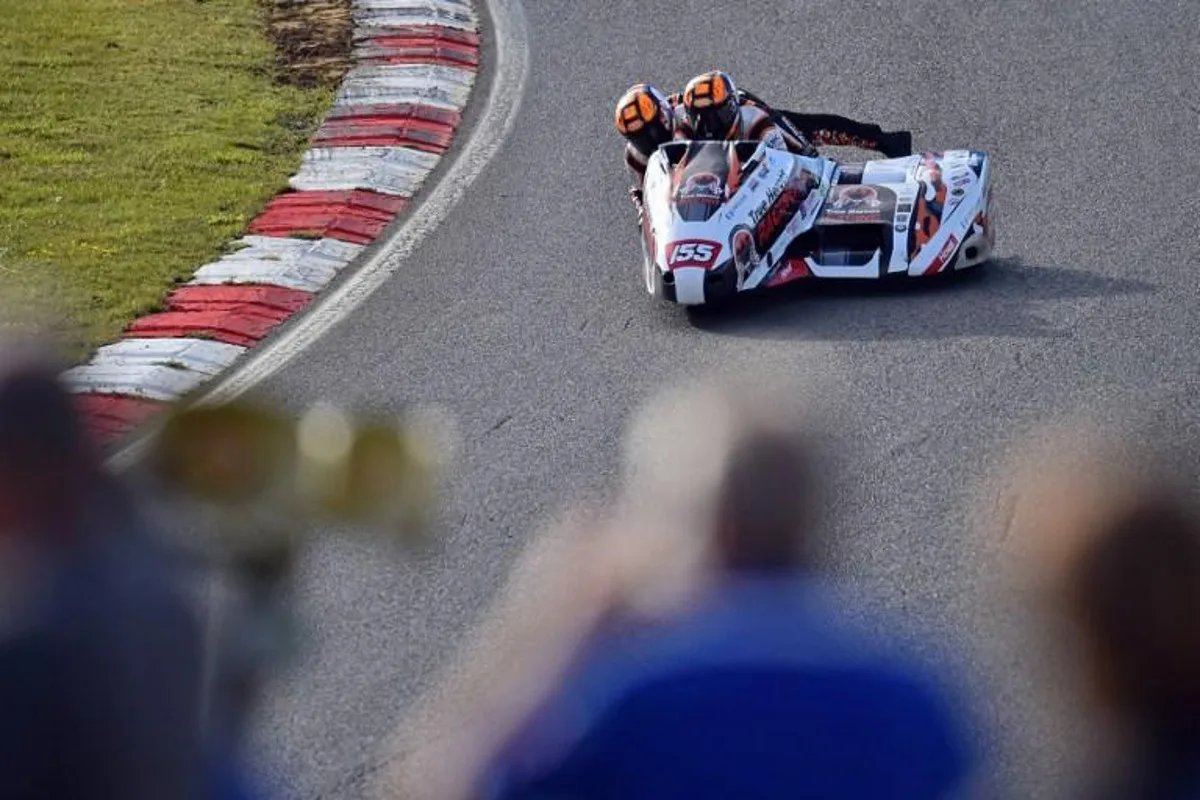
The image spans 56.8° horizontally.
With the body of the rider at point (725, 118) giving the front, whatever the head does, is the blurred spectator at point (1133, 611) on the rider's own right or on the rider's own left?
on the rider's own left

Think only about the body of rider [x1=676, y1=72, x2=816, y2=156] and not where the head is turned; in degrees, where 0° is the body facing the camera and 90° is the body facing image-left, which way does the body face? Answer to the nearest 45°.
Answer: approximately 45°

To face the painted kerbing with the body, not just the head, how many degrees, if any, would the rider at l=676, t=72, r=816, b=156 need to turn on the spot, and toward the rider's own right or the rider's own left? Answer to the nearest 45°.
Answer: approximately 45° to the rider's own right
